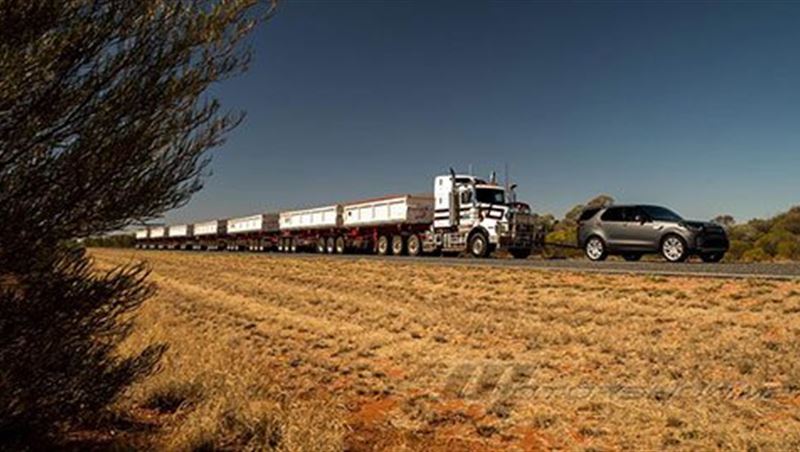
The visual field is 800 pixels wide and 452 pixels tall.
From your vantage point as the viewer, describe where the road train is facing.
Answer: facing the viewer and to the right of the viewer

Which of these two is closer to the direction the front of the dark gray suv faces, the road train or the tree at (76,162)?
the tree

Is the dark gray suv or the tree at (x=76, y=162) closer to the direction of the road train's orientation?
the dark gray suv

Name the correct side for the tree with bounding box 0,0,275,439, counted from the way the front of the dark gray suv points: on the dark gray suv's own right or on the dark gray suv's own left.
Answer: on the dark gray suv's own right

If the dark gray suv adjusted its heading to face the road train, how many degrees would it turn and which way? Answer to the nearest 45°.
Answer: approximately 180°

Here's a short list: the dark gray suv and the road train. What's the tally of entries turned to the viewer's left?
0

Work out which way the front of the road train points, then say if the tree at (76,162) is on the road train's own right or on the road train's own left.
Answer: on the road train's own right

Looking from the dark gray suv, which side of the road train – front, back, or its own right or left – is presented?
front

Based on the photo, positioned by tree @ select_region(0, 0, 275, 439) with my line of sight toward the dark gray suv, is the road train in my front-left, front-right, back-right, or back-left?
front-left

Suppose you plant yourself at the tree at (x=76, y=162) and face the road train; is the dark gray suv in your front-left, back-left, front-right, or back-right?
front-right
